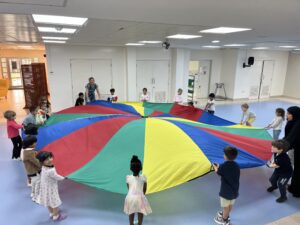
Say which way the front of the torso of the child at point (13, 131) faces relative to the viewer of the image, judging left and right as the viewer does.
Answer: facing to the right of the viewer

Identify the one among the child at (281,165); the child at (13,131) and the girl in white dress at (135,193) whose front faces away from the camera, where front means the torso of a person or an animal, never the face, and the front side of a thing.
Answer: the girl in white dress

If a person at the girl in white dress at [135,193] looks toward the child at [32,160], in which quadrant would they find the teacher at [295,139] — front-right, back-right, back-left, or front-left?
back-right

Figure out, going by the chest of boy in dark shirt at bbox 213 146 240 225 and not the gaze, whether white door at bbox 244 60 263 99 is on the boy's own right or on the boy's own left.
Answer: on the boy's own right

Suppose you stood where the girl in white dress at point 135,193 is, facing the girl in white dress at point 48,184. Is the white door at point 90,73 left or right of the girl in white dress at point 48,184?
right

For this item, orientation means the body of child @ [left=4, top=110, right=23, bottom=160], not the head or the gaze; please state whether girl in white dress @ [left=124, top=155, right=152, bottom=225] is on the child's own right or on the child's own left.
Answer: on the child's own right

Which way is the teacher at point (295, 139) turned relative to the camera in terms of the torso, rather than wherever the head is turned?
to the viewer's left

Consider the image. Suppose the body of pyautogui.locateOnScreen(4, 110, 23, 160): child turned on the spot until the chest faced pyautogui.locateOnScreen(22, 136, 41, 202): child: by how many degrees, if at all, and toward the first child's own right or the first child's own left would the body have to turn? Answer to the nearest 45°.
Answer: approximately 90° to the first child's own right

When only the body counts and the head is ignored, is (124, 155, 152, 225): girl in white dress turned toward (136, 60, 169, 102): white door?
yes

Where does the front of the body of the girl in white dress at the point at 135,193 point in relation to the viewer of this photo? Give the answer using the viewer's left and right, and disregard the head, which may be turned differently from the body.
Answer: facing away from the viewer

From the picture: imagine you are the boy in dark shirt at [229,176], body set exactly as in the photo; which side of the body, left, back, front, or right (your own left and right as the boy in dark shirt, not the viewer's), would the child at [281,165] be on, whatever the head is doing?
right

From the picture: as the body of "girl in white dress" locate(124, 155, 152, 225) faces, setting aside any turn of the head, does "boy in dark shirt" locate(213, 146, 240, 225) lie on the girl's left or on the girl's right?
on the girl's right

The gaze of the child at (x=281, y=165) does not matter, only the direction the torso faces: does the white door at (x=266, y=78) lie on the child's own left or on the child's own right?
on the child's own right

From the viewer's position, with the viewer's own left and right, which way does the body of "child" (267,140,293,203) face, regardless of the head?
facing to the left of the viewer

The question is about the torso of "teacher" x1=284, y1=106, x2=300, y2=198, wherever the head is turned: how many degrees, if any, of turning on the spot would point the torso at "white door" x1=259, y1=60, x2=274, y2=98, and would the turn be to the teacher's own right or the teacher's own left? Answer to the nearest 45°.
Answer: approximately 90° to the teacher's own right
